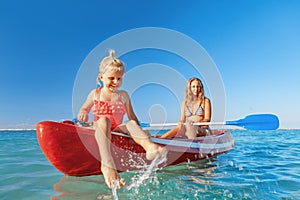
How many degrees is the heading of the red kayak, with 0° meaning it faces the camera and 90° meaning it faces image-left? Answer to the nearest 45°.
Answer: approximately 45°
